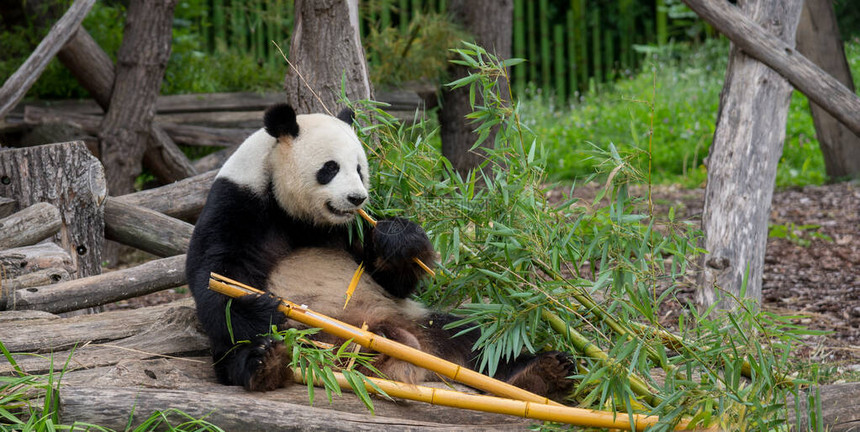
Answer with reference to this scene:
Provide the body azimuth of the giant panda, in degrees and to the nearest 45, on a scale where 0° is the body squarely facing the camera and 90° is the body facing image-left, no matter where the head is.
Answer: approximately 315°

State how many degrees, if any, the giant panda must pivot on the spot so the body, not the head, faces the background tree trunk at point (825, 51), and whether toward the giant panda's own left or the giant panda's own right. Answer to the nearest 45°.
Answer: approximately 90° to the giant panda's own left

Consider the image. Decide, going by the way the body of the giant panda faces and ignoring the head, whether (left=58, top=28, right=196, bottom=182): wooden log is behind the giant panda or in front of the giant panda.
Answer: behind

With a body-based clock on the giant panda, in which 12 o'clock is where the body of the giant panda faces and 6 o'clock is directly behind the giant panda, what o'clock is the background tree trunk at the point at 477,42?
The background tree trunk is roughly at 8 o'clock from the giant panda.

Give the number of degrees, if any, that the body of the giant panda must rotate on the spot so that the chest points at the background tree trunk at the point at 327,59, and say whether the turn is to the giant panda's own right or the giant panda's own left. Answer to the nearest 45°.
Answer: approximately 135° to the giant panda's own left

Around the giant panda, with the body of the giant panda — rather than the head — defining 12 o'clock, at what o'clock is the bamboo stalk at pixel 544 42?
The bamboo stalk is roughly at 8 o'clock from the giant panda.
